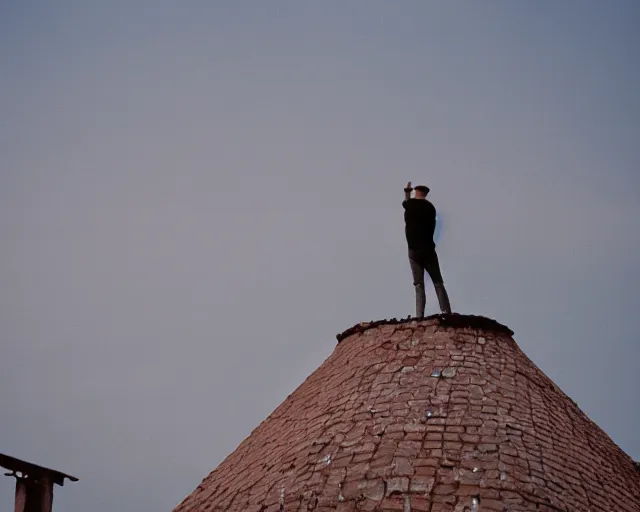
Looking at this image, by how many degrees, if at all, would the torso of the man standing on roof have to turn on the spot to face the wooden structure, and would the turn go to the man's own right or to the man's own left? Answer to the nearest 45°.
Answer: approximately 90° to the man's own left
